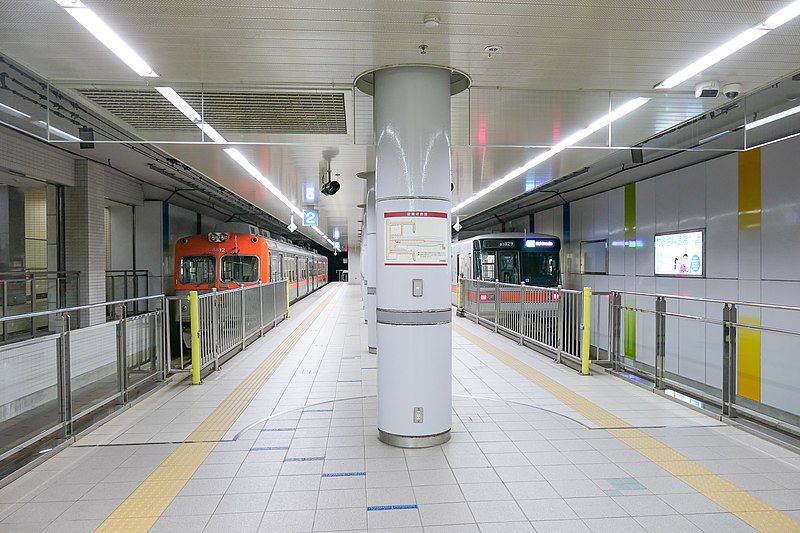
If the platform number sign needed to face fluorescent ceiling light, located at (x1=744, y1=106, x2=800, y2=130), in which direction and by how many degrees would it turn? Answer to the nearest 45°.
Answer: approximately 45° to its left

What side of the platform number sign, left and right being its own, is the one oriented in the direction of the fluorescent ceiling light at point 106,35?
front

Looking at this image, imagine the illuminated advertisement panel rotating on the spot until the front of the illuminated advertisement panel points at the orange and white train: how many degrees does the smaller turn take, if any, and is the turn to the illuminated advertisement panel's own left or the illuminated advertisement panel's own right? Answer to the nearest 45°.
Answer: approximately 45° to the illuminated advertisement panel's own right

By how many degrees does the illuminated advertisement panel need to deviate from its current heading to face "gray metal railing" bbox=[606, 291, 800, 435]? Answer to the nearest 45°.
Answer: approximately 45° to its left

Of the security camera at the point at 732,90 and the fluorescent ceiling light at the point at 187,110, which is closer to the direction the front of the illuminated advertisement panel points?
the fluorescent ceiling light

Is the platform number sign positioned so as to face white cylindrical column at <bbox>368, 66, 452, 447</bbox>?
yes

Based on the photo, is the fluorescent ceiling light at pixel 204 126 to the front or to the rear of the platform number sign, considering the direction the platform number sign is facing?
to the front

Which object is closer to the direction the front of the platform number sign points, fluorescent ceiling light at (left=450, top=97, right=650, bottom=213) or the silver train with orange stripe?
the fluorescent ceiling light

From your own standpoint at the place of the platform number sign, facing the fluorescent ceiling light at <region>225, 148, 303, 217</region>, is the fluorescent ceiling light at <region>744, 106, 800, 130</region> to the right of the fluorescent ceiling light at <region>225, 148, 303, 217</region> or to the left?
left

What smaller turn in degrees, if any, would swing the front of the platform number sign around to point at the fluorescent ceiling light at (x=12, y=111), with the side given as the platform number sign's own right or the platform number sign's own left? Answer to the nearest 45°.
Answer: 0° — it already faces it

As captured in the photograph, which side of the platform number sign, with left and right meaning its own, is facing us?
front

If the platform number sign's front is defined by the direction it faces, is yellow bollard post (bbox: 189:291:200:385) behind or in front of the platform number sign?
in front

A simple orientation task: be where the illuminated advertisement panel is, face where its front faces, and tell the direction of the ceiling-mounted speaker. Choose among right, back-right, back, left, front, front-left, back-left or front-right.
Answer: front

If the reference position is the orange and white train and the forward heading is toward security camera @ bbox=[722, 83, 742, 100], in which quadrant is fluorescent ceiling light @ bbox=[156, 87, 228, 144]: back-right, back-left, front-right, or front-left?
front-right

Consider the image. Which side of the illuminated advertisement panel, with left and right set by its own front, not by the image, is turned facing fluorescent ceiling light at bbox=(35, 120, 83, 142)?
front

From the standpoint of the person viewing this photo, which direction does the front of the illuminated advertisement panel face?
facing the viewer and to the left of the viewer

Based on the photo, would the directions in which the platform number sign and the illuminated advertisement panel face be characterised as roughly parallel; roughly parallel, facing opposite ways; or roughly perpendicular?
roughly perpendicular

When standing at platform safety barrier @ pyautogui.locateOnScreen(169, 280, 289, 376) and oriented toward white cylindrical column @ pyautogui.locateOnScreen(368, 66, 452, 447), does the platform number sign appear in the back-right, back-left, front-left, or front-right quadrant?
back-left

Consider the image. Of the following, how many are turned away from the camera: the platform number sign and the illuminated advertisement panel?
0

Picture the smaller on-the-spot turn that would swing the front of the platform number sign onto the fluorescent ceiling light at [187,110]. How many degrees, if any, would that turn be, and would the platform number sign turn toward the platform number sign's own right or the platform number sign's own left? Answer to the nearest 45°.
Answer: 0° — it already faces it
